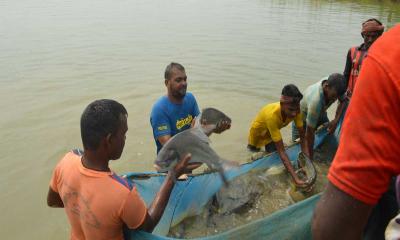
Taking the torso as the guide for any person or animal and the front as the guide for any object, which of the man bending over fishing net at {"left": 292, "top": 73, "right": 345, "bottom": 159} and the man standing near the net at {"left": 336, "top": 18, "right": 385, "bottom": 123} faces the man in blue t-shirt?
the man standing near the net at {"left": 336, "top": 18, "right": 385, "bottom": 123}

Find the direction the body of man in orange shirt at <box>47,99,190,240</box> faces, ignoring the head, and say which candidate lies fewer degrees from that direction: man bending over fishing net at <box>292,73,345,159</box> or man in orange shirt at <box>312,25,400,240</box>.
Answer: the man bending over fishing net

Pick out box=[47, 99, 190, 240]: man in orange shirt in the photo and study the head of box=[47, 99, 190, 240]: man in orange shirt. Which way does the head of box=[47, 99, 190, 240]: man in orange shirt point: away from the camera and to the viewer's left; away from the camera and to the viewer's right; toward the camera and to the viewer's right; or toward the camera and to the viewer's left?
away from the camera and to the viewer's right

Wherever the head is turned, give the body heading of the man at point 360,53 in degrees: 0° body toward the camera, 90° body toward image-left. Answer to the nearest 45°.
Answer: approximately 45°

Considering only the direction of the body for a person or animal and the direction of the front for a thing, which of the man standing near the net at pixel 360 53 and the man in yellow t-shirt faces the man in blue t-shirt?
the man standing near the net

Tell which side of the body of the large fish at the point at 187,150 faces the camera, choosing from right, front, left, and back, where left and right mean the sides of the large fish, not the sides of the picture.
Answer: left
